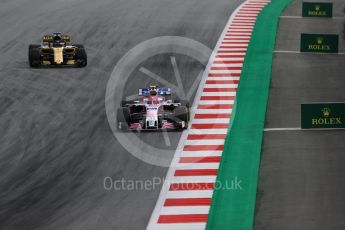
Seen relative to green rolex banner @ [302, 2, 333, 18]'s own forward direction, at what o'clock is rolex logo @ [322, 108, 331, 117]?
The rolex logo is roughly at 12 o'clock from the green rolex banner.

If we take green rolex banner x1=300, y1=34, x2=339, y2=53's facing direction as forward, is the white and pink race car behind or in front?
in front

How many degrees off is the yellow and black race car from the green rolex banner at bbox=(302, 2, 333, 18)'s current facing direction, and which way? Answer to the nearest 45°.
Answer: approximately 45° to its right

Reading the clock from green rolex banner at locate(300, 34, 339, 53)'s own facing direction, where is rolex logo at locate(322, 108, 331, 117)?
The rolex logo is roughly at 12 o'clock from the green rolex banner.

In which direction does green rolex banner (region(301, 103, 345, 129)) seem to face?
toward the camera

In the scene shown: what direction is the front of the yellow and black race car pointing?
toward the camera

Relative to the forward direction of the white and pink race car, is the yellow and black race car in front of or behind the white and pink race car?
behind

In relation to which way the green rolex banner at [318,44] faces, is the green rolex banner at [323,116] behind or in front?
in front

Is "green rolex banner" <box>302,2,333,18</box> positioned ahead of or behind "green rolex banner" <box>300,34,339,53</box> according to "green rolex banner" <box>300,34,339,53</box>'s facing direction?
behind

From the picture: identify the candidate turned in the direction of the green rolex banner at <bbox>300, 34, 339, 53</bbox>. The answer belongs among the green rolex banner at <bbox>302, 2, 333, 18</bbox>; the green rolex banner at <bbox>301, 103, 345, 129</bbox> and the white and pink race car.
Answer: the green rolex banner at <bbox>302, 2, 333, 18</bbox>

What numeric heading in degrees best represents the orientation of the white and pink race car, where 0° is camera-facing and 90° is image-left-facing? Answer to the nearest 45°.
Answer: approximately 0°

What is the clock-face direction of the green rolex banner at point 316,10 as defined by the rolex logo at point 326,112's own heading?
The green rolex banner is roughly at 6 o'clock from the rolex logo.
